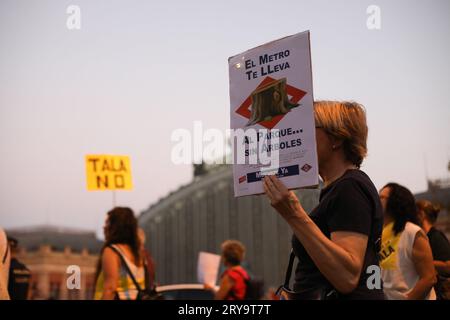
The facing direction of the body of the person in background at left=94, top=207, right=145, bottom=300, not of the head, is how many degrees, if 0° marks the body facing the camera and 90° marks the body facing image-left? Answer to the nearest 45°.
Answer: approximately 135°

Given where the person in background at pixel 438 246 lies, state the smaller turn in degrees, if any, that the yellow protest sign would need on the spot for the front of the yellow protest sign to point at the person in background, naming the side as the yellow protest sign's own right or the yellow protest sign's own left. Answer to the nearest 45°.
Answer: approximately 45° to the yellow protest sign's own left

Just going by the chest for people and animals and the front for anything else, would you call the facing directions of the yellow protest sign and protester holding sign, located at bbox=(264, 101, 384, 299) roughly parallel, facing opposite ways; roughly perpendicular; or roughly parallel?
roughly perpendicular

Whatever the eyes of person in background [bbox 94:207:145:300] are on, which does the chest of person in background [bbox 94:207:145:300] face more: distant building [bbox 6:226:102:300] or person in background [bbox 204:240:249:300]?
the distant building

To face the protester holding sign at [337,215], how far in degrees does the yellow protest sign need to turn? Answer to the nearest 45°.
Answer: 0° — it already faces them

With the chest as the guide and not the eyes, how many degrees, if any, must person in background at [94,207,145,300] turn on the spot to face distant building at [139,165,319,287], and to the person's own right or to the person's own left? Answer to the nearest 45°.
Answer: approximately 45° to the person's own right

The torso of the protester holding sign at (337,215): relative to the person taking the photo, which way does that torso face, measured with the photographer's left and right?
facing to the left of the viewer

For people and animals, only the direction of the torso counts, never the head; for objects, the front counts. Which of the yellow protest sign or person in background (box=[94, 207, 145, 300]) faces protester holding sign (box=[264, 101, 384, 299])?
the yellow protest sign

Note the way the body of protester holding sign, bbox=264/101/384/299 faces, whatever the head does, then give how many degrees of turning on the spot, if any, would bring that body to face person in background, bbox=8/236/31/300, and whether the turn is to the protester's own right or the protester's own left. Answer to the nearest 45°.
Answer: approximately 45° to the protester's own right

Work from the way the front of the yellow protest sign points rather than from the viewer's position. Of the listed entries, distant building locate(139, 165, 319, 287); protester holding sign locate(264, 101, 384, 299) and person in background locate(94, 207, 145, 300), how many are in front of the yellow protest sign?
2

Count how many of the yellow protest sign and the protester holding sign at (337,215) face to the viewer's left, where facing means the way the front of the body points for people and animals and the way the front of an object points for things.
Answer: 1

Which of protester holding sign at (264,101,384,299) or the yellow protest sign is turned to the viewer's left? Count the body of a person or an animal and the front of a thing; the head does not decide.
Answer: the protester holding sign
